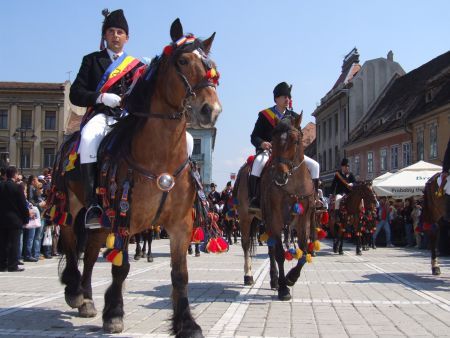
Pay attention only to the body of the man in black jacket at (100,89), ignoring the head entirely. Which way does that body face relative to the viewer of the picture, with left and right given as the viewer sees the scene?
facing the viewer and to the right of the viewer

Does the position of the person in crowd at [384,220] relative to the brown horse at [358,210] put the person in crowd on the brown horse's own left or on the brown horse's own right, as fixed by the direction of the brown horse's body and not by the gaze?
on the brown horse's own left

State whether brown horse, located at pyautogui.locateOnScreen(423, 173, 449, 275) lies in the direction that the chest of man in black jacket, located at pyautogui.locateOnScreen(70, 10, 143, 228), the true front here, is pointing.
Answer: no

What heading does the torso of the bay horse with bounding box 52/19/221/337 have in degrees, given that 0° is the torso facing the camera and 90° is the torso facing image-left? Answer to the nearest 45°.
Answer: approximately 315°

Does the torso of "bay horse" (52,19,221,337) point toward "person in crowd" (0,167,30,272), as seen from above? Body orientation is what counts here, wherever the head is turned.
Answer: no

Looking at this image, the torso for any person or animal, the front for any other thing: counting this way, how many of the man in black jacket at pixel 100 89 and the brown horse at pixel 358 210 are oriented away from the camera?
0

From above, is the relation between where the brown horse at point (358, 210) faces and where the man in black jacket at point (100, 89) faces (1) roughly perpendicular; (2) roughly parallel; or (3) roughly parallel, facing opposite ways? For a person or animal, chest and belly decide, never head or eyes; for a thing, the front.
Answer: roughly parallel

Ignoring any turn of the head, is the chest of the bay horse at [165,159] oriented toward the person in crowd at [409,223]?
no

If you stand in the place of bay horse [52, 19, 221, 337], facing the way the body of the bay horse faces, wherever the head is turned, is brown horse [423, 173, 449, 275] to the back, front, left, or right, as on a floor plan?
left

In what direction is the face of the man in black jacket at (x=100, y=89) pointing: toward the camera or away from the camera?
toward the camera

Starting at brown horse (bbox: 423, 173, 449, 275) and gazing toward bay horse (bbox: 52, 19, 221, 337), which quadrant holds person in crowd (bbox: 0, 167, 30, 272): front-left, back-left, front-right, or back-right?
front-right

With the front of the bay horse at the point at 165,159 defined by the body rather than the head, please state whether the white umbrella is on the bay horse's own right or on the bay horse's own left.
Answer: on the bay horse's own left

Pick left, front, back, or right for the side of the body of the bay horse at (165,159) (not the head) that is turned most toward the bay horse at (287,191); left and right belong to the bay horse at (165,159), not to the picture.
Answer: left
